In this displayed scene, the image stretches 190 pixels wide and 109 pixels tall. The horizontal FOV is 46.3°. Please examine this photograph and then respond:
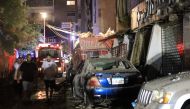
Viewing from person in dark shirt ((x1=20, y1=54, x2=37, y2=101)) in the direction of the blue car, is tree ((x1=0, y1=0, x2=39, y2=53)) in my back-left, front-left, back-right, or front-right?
back-left

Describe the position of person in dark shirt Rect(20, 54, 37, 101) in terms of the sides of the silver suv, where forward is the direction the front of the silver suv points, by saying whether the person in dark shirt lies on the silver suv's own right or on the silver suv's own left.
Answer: on the silver suv's own right

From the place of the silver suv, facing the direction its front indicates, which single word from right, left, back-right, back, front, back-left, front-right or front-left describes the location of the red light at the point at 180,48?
back-right

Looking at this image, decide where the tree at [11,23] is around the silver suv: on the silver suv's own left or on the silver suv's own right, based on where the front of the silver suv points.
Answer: on the silver suv's own right

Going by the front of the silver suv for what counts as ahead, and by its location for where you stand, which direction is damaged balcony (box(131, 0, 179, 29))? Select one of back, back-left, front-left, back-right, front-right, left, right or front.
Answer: back-right

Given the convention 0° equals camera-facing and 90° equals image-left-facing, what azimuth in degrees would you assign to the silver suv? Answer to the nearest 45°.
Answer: approximately 45°

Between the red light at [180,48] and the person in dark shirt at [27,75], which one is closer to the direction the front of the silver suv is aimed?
the person in dark shirt
